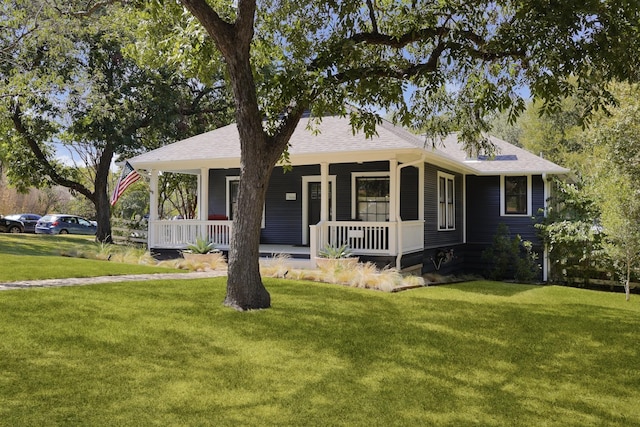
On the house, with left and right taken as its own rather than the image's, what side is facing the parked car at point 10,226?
right

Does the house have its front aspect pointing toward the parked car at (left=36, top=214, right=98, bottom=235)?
no

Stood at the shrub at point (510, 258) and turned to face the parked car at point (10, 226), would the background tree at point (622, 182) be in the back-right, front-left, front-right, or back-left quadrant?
back-left

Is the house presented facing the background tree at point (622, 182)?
no

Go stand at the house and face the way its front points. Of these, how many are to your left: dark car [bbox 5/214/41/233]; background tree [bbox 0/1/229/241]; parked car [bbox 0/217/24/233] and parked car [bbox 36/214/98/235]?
0

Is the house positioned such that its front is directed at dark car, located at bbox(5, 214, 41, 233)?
no

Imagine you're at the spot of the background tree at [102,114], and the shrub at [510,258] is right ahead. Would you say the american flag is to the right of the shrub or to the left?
right

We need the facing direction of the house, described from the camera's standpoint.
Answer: facing the viewer and to the left of the viewer
